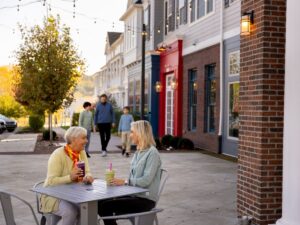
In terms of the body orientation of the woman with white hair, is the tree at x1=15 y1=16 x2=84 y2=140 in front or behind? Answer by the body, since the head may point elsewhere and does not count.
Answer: behind

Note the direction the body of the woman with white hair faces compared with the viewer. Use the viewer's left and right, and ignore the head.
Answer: facing the viewer and to the right of the viewer

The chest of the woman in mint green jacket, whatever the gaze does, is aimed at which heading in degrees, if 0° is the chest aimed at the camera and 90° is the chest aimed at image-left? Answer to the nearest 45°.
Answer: approximately 90°

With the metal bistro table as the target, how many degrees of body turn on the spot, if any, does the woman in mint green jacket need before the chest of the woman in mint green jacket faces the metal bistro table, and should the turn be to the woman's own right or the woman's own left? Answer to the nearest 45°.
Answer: approximately 45° to the woman's own left

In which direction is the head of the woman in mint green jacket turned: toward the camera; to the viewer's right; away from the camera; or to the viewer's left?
to the viewer's left

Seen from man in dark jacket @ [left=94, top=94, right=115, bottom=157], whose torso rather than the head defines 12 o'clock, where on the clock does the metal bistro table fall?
The metal bistro table is roughly at 12 o'clock from the man in dark jacket.

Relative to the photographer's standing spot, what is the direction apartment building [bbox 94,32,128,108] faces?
facing the viewer and to the left of the viewer

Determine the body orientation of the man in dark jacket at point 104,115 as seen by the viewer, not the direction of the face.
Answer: toward the camera

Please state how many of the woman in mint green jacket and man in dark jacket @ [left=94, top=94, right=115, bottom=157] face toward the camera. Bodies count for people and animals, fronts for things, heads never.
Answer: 1

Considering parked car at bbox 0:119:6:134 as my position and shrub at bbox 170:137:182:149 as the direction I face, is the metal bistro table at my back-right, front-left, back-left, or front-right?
front-right
